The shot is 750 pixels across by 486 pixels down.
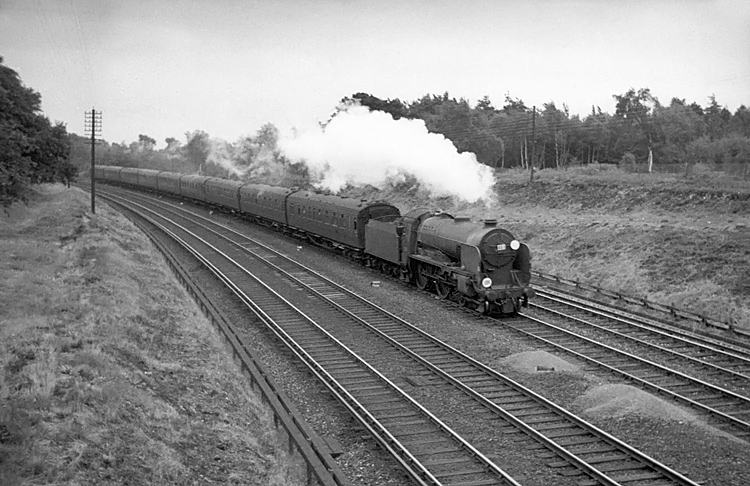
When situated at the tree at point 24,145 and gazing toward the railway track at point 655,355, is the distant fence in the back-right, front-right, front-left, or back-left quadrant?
front-left

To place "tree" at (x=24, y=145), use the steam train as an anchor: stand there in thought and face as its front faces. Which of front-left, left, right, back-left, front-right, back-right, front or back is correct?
back

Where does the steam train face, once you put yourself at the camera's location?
facing the viewer and to the right of the viewer

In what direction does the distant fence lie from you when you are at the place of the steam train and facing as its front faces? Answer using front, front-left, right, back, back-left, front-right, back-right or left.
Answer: left

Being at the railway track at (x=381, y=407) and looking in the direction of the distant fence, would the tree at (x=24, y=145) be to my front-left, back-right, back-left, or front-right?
front-left
